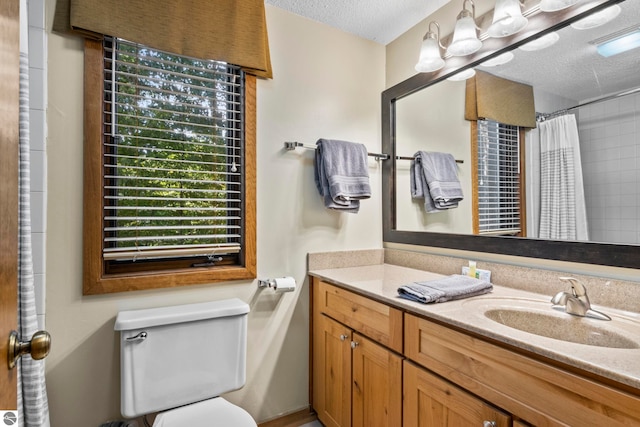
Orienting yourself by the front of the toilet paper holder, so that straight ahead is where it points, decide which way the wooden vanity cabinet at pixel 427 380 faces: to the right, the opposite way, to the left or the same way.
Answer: to the right

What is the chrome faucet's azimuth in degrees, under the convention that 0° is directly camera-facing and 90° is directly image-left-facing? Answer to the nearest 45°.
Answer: approximately 45°

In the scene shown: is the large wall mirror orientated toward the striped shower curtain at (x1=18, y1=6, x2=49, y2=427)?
yes

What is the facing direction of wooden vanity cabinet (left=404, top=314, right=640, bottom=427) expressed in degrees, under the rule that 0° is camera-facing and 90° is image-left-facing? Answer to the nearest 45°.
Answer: approximately 45°

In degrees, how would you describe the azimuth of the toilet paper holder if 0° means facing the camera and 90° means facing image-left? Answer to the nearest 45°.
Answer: approximately 0°

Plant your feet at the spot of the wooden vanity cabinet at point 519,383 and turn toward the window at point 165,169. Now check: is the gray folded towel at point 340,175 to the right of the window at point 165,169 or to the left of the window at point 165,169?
right
